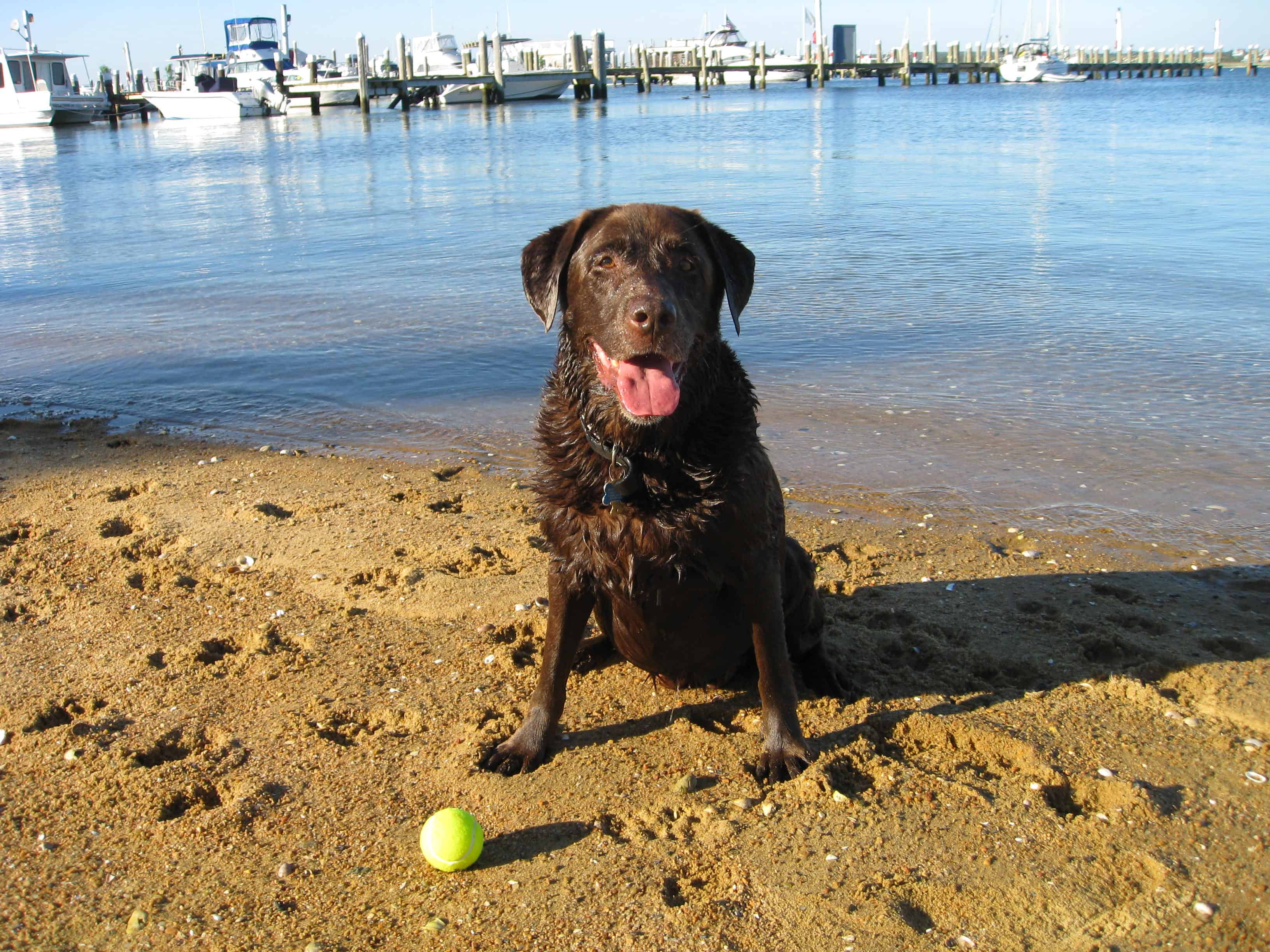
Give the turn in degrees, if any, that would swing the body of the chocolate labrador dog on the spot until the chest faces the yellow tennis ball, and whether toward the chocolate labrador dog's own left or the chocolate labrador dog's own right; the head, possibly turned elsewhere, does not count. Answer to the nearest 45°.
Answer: approximately 45° to the chocolate labrador dog's own right

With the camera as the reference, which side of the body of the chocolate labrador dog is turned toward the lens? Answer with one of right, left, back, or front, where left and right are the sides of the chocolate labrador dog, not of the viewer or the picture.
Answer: front
